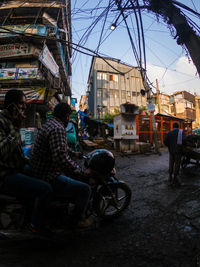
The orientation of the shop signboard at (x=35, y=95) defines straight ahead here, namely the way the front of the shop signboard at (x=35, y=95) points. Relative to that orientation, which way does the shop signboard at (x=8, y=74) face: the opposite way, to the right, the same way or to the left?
the same way

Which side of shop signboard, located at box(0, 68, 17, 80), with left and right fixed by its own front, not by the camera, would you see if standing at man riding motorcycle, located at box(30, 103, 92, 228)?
front

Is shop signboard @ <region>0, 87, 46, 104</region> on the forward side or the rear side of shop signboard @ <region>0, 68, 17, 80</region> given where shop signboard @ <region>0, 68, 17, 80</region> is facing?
on the forward side

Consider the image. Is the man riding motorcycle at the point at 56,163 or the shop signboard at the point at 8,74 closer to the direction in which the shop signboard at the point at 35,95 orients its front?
the man riding motorcycle

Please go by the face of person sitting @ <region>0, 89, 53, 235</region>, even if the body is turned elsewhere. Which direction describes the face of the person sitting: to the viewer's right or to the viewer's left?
to the viewer's right

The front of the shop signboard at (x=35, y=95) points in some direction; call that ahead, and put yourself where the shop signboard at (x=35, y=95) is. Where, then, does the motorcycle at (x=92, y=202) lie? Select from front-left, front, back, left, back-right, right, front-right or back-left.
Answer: front

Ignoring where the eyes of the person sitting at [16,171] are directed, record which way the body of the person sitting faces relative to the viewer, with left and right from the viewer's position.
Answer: facing to the right of the viewer
